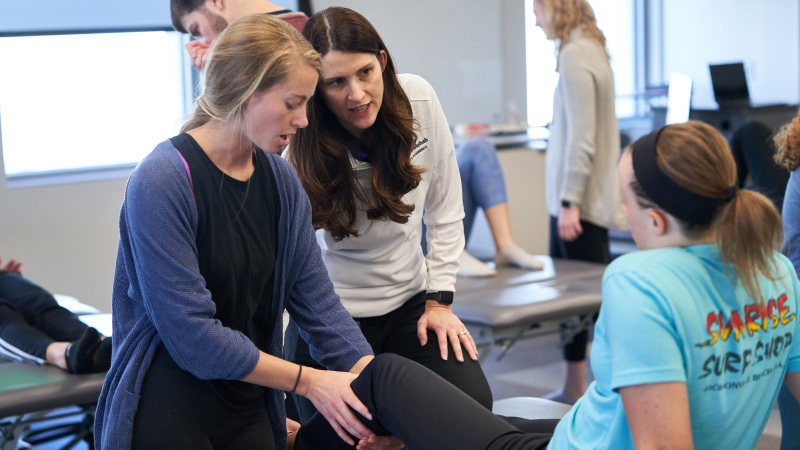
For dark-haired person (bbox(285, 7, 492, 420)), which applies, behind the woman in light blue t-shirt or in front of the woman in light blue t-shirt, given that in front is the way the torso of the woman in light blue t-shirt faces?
in front

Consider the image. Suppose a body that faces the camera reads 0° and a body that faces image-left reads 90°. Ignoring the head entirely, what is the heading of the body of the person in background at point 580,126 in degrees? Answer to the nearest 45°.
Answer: approximately 90°

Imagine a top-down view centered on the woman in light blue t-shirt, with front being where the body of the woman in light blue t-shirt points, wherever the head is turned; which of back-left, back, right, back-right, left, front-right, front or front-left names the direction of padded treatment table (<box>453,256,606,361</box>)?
front-right

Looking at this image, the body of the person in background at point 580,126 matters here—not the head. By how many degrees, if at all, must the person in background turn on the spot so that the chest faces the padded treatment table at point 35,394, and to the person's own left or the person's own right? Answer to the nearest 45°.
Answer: approximately 45° to the person's own left

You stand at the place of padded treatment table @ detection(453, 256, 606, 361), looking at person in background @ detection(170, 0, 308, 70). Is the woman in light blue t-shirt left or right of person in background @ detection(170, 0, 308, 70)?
left

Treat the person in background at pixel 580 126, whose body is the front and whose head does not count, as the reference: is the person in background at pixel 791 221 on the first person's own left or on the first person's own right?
on the first person's own left

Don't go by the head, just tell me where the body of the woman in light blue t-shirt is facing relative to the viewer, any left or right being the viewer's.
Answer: facing away from the viewer and to the left of the viewer

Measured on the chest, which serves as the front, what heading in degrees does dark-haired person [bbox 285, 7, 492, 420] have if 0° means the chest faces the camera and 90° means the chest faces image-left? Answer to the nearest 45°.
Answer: approximately 45°
